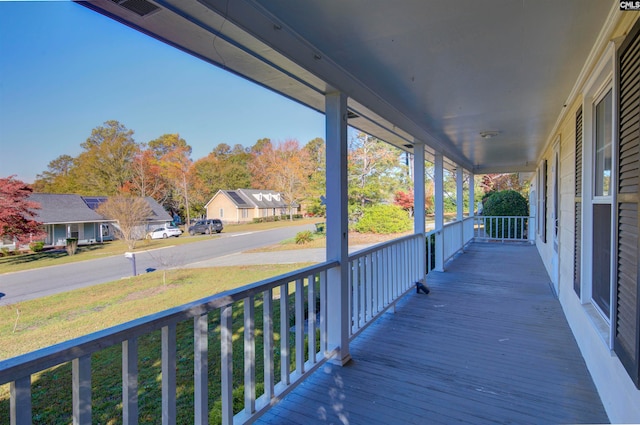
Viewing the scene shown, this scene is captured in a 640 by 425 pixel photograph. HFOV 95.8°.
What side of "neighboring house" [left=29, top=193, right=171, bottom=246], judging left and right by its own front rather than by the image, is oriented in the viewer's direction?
front

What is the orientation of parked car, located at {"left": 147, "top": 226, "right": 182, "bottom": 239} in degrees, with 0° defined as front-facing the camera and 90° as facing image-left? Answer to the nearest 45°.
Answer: approximately 135°

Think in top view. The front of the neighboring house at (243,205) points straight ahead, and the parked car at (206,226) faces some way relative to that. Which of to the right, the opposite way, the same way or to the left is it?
the opposite way

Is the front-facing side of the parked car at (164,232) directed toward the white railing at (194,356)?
no

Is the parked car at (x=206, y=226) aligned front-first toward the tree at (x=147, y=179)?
no

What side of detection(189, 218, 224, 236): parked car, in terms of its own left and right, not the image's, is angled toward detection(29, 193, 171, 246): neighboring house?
front

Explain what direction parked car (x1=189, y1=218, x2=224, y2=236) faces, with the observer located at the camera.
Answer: facing away from the viewer and to the left of the viewer

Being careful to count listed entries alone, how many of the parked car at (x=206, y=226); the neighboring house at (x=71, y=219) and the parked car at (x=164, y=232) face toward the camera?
1

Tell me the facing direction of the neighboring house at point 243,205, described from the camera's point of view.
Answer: facing the viewer and to the right of the viewer

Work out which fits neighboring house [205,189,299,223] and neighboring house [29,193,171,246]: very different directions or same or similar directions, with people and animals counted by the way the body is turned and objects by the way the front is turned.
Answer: same or similar directions

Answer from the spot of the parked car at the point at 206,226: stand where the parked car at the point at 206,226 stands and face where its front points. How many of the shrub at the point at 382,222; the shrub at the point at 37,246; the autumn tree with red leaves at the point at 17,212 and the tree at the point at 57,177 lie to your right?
1

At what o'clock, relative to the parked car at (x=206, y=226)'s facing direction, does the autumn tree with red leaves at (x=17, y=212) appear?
The autumn tree with red leaves is roughly at 9 o'clock from the parked car.

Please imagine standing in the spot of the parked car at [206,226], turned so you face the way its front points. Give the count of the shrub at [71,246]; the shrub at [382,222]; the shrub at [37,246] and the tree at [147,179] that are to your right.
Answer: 1
